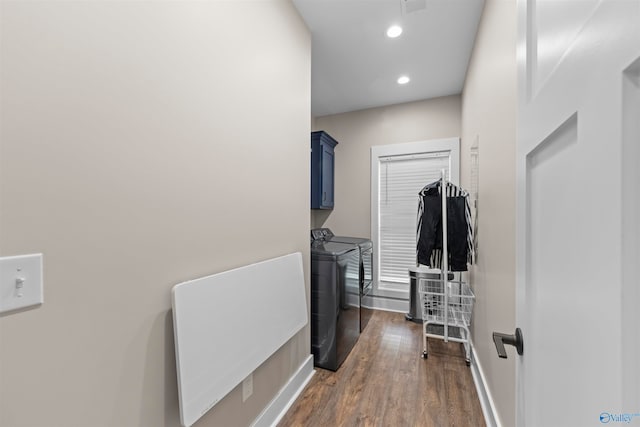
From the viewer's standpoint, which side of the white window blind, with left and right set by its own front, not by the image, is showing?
front

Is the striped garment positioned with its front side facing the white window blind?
no

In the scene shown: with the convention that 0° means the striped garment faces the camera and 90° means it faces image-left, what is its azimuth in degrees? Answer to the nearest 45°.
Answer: approximately 0°

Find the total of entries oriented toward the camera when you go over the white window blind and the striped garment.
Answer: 2

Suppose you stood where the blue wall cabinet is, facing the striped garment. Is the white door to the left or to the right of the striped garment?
right

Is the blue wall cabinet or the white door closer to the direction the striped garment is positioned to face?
the white door

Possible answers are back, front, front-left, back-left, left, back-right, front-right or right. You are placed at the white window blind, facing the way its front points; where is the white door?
front

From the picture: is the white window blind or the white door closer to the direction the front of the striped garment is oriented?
the white door

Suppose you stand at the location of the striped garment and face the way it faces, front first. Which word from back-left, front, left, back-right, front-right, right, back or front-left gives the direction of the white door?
front

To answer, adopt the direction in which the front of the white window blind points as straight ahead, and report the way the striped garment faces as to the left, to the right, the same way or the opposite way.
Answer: the same way

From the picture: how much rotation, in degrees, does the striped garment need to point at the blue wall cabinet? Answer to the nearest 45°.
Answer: approximately 90° to its right

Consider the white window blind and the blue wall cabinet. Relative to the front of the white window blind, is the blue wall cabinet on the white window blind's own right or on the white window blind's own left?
on the white window blind's own right
